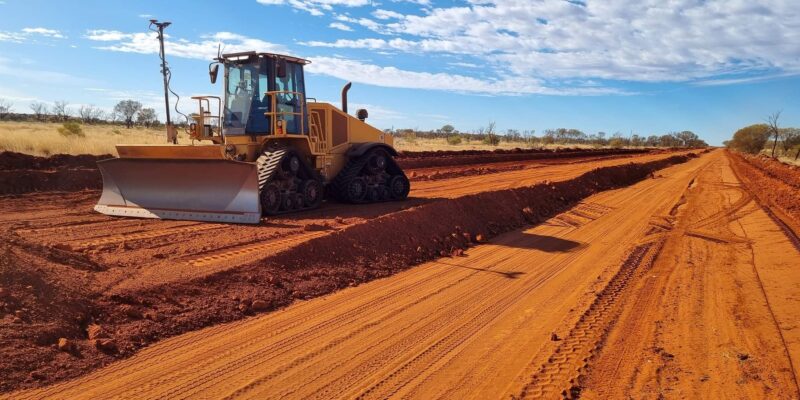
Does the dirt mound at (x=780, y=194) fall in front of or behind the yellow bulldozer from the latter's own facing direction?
behind

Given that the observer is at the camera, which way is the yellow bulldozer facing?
facing the viewer and to the left of the viewer

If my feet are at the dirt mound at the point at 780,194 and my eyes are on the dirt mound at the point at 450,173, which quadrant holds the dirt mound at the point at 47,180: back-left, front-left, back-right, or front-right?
front-left

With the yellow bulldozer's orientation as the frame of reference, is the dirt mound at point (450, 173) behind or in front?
behind

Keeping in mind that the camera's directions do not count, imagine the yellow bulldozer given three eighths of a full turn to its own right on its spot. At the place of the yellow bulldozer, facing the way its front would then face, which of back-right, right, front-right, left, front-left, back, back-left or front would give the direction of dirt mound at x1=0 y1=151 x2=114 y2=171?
front-left

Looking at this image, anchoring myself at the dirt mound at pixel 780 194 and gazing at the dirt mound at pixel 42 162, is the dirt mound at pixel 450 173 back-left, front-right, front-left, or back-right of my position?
front-right
